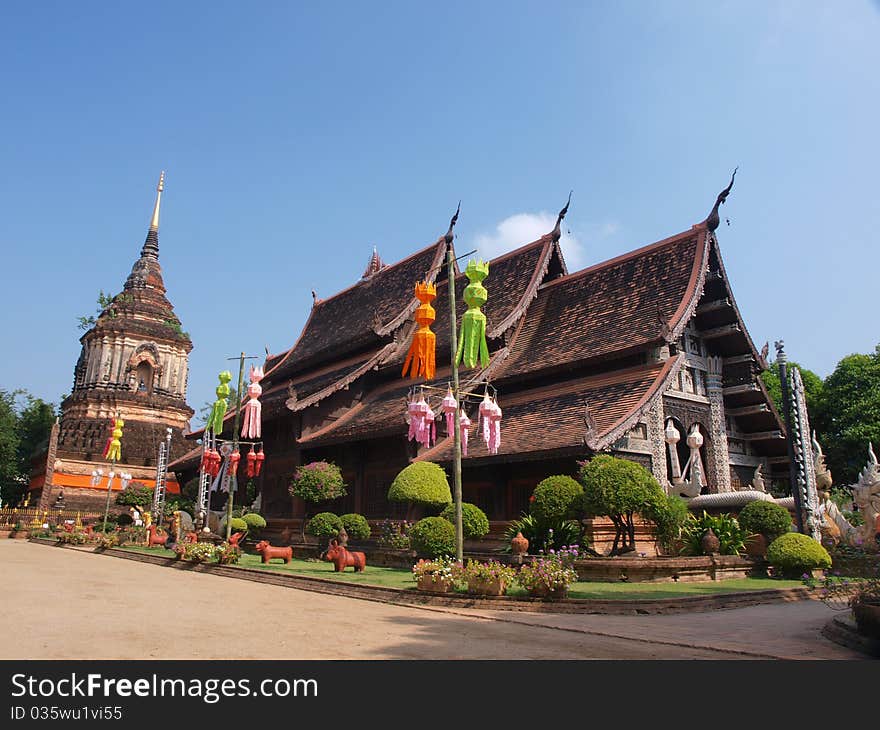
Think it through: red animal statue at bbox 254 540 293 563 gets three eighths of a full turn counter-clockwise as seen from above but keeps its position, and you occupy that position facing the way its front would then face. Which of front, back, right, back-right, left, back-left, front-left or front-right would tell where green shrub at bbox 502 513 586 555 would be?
front

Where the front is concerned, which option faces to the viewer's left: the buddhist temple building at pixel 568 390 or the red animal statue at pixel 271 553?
the red animal statue

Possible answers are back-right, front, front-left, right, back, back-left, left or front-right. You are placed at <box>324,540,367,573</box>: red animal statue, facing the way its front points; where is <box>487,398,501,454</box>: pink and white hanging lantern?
back-left

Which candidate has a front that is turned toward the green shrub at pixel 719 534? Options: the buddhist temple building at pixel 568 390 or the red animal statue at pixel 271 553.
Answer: the buddhist temple building

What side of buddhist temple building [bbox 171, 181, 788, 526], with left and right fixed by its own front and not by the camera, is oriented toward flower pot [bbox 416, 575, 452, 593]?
right

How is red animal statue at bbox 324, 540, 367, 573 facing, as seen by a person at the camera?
facing to the left of the viewer

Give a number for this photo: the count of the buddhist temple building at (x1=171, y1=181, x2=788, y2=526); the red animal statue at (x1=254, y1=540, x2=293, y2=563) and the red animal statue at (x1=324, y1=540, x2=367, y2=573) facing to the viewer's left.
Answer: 2

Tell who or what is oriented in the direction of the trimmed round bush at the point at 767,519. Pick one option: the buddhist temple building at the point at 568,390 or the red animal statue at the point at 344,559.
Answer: the buddhist temple building

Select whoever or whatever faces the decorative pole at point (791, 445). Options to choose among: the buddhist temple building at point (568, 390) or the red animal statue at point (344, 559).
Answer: the buddhist temple building

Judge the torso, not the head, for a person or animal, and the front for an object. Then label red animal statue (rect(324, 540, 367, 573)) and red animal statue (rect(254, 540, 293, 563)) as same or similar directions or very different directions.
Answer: same or similar directions

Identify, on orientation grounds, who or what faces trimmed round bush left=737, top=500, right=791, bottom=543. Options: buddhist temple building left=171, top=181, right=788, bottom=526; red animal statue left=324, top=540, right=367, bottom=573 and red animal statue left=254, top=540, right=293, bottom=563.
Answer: the buddhist temple building

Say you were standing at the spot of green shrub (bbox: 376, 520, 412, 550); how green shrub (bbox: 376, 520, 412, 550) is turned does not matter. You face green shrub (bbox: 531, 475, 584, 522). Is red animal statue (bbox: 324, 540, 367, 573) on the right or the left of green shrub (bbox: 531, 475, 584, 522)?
right

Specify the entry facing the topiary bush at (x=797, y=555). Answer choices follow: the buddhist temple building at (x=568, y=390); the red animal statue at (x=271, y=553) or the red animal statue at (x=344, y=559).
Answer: the buddhist temple building

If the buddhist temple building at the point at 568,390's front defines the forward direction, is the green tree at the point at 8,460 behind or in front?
behind

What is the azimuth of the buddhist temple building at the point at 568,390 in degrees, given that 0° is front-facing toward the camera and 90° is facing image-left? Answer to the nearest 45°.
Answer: approximately 315°

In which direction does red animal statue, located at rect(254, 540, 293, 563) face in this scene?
to the viewer's left
